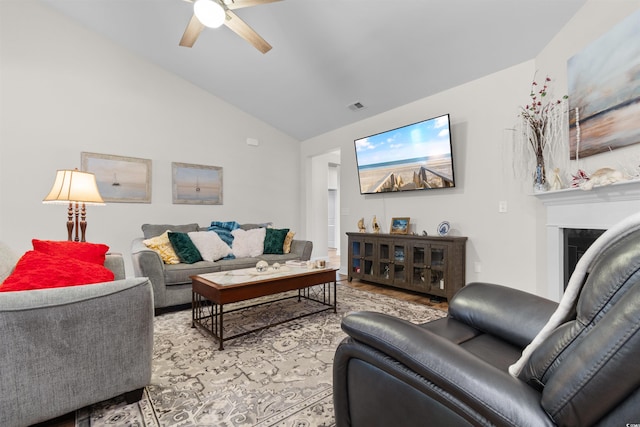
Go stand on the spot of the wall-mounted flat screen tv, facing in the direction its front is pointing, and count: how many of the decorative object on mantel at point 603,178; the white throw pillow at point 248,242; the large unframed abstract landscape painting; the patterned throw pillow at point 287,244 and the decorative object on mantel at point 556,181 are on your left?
3

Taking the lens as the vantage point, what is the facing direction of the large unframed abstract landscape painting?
facing the viewer and to the left of the viewer

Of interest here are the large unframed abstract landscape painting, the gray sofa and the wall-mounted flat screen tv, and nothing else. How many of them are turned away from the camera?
0

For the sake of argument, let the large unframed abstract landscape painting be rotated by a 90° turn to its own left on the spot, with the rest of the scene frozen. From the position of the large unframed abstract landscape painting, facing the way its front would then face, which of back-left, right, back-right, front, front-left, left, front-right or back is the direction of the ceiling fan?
right

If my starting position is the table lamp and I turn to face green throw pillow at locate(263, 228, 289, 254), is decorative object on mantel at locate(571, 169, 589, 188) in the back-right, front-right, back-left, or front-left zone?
front-right

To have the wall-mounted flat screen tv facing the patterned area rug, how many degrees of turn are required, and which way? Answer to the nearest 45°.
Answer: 0° — it already faces it

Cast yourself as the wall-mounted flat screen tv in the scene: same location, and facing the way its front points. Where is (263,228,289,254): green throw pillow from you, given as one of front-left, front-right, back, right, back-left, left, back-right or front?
front-right

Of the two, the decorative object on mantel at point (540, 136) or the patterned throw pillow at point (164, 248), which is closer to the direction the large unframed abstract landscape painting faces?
the patterned throw pillow

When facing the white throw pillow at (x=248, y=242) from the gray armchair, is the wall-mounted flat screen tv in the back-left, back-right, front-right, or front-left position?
front-right

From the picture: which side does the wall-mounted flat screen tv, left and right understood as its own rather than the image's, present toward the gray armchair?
front

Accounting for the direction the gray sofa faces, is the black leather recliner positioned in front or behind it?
in front

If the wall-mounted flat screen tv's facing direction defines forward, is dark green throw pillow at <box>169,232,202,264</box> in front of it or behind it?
in front

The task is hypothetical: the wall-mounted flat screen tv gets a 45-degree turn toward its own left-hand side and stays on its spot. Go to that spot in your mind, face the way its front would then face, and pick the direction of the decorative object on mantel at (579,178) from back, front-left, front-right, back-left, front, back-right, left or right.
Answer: front-left

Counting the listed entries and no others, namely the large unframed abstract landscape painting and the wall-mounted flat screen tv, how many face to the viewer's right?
0
